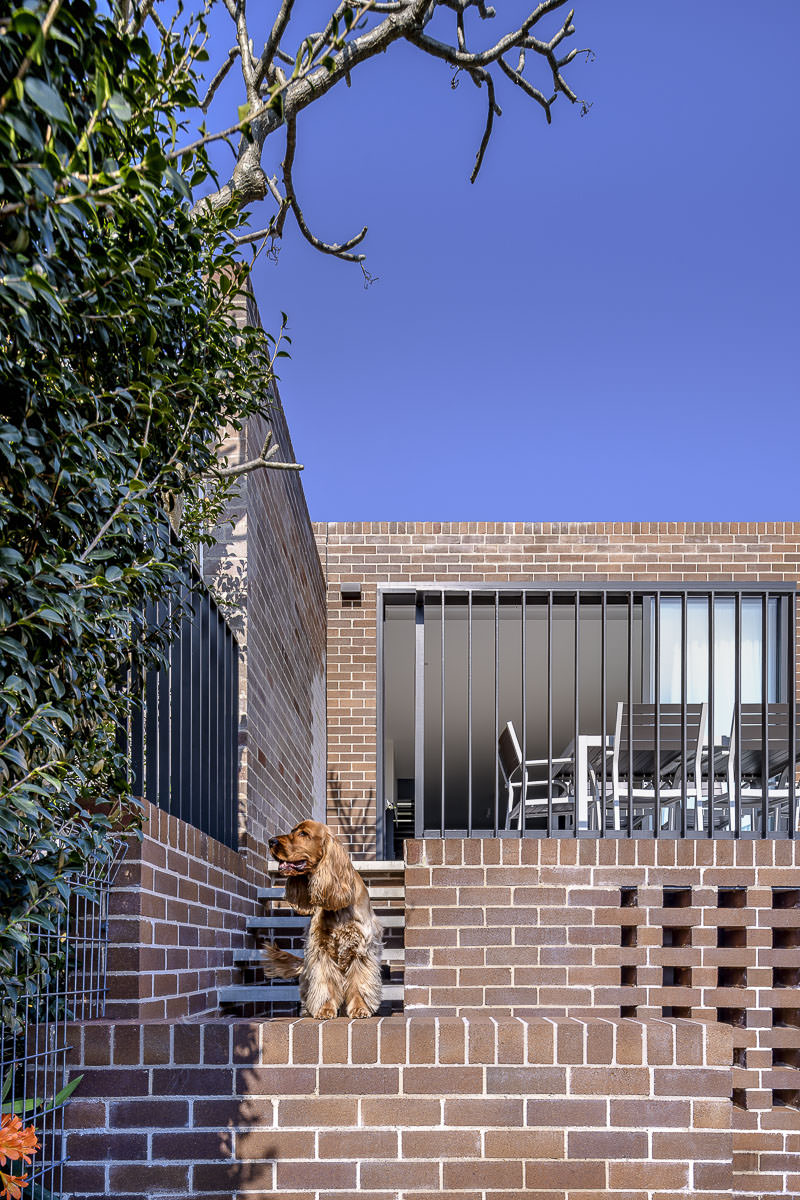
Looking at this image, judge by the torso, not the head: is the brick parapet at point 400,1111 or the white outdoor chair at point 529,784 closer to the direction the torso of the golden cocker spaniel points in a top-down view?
the brick parapet

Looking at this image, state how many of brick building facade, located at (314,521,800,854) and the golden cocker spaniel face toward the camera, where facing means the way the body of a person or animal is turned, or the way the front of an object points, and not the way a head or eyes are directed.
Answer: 2

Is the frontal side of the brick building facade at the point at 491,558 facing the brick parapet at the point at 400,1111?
yes

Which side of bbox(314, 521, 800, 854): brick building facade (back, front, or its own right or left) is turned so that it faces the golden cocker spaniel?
front

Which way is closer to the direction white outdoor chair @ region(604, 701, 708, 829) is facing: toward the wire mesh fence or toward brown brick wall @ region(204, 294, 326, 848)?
the brown brick wall

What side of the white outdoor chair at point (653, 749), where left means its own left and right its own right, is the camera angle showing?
back

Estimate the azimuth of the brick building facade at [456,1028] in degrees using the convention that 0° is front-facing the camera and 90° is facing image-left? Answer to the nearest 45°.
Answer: approximately 0°
